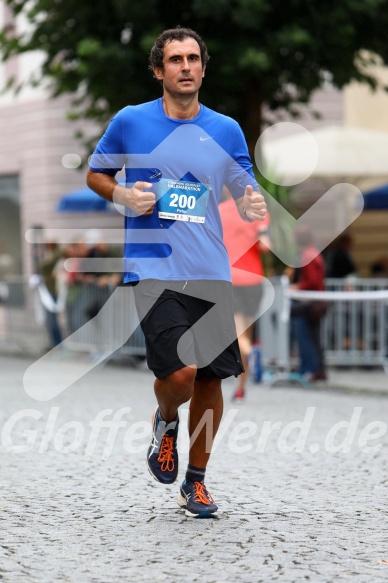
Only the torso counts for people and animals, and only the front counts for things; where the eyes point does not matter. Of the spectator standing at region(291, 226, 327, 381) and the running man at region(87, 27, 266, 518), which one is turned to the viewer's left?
the spectator standing

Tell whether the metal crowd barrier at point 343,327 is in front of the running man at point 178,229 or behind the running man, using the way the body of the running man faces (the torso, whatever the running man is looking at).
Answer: behind

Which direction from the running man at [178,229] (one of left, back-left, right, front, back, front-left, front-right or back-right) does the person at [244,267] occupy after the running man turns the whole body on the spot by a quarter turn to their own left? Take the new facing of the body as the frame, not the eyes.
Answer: left

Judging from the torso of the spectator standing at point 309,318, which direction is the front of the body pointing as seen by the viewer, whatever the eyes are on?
to the viewer's left

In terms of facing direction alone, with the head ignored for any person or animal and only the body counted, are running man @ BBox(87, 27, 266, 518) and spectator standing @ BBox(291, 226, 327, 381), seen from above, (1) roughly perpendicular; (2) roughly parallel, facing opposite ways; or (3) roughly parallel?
roughly perpendicular

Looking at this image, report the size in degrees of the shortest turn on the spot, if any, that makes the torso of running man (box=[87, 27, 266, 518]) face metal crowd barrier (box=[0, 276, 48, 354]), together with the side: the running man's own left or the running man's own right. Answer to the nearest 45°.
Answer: approximately 180°

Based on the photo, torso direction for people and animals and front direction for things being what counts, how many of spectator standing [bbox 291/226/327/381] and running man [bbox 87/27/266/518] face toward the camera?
1

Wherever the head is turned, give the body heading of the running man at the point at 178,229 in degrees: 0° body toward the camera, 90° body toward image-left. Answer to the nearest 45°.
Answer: approximately 0°
